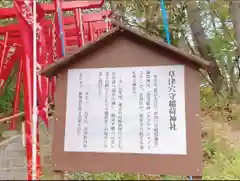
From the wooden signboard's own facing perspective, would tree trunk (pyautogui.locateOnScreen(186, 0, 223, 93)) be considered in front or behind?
behind

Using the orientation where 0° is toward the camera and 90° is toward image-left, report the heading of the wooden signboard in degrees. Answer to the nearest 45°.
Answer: approximately 0°
